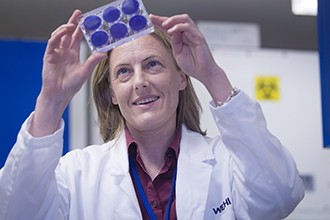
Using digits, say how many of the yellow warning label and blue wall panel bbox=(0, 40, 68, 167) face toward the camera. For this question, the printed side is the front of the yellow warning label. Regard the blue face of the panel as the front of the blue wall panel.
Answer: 2

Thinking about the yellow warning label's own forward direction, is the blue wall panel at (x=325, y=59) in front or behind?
in front

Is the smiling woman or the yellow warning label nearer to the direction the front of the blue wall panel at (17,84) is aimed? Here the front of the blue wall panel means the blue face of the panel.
the smiling woman

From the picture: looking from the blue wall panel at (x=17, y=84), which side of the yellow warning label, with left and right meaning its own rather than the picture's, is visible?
right

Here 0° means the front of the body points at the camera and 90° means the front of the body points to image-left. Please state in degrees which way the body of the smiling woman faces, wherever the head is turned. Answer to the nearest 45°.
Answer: approximately 0°

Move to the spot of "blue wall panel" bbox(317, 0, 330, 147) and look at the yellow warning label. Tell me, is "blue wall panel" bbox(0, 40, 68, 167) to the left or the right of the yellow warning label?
left

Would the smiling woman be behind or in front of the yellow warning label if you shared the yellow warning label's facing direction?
in front

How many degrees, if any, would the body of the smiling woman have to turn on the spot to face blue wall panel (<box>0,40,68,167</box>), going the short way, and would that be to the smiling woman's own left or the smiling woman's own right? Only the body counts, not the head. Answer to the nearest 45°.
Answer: approximately 135° to the smiling woman's own right

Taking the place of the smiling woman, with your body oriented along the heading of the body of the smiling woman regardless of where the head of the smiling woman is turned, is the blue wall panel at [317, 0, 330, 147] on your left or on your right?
on your left

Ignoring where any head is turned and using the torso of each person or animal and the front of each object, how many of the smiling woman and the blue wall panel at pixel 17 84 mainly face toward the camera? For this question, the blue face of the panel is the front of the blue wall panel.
2

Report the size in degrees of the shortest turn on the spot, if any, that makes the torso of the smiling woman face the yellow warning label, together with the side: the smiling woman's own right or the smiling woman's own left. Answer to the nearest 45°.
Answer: approximately 135° to the smiling woman's own left

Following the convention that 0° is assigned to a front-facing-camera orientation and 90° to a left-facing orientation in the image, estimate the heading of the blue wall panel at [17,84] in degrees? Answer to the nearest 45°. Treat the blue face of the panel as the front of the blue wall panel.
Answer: approximately 0°

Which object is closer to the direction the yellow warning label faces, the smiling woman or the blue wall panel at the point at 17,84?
the smiling woman
